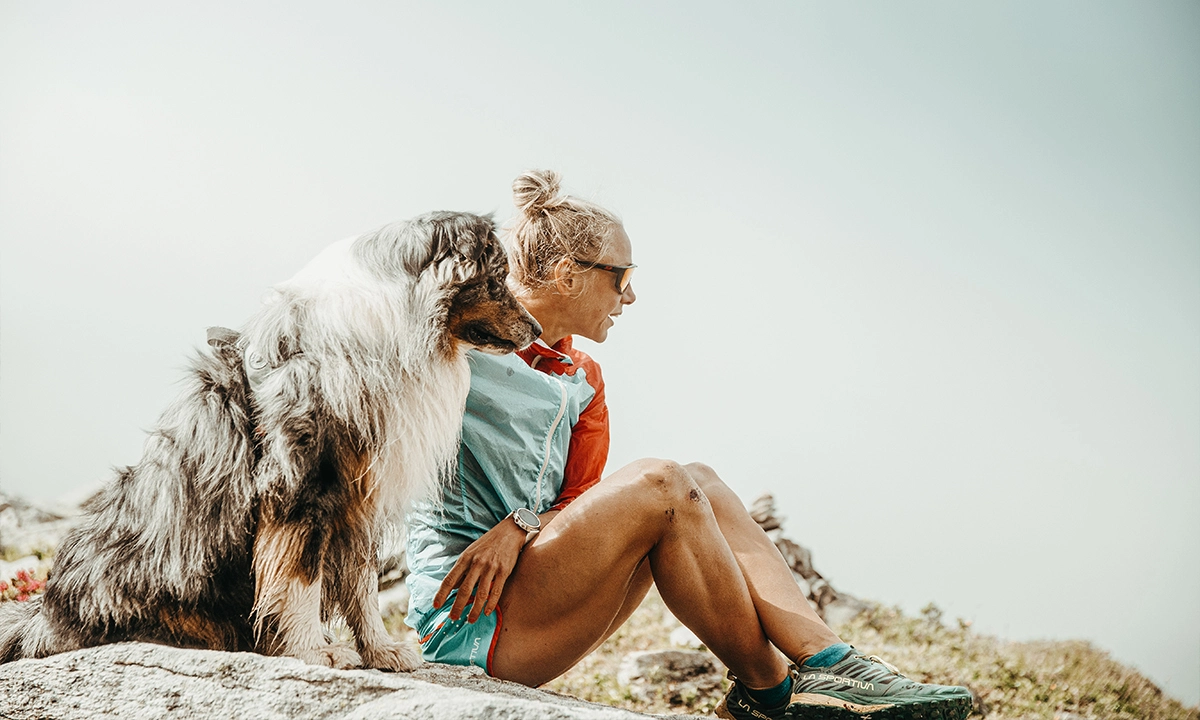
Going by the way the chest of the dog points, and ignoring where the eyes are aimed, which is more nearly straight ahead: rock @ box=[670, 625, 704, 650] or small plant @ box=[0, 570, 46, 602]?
the rock

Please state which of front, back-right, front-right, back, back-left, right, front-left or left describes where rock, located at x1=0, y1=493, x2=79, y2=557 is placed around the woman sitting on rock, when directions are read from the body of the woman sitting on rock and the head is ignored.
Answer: back-left

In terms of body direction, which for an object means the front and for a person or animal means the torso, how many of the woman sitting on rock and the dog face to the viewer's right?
2

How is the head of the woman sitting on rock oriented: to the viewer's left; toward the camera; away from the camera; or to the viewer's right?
to the viewer's right

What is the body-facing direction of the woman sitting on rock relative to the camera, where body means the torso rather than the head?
to the viewer's right

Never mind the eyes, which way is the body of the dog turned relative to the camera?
to the viewer's right

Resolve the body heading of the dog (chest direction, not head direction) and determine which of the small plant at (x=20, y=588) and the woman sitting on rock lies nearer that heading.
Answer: the woman sitting on rock

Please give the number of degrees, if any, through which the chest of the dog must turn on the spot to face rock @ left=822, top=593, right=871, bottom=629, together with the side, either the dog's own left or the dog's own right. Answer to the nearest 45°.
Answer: approximately 45° to the dog's own left
